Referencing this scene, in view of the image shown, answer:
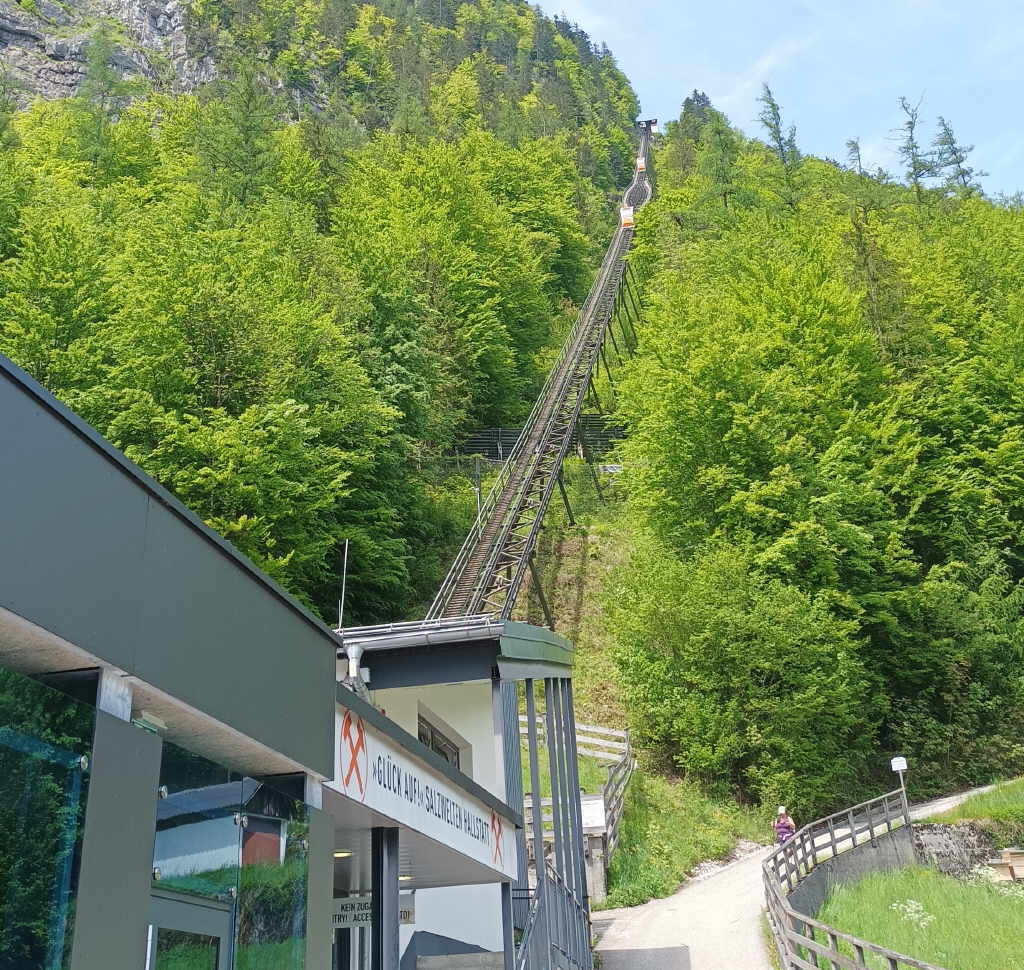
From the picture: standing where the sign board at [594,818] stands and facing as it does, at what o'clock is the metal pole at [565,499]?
The metal pole is roughly at 6 o'clock from the sign board.

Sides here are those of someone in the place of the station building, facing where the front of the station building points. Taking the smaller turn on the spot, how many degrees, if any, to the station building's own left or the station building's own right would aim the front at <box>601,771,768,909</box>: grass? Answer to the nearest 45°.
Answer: approximately 90° to the station building's own left

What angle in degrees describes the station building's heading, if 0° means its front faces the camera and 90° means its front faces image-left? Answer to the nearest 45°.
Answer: approximately 315°

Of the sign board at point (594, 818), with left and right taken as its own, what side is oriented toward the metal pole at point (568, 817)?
front
